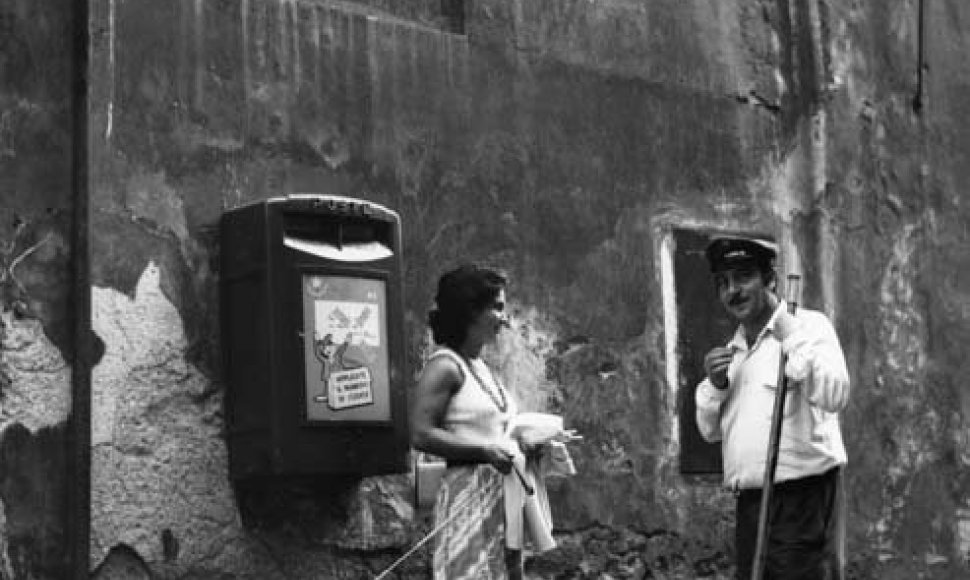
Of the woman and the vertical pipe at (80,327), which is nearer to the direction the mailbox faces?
the woman

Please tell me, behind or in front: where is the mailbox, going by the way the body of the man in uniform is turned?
in front

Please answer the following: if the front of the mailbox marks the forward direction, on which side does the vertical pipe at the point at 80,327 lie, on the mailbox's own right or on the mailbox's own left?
on the mailbox's own right

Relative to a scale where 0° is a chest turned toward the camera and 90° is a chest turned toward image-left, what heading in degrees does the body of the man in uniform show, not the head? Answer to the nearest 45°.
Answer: approximately 45°

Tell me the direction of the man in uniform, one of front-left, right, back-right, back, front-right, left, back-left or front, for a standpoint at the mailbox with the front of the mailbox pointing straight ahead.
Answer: front-left

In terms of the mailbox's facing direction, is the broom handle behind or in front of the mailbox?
in front

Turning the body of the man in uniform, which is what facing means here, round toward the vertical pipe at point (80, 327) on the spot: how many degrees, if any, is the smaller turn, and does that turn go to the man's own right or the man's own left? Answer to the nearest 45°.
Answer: approximately 45° to the man's own right

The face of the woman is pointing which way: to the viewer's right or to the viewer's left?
to the viewer's right

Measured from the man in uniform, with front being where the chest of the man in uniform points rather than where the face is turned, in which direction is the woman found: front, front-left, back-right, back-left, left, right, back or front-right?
front-right

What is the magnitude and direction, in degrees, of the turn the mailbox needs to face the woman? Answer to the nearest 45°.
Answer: approximately 45° to its left
